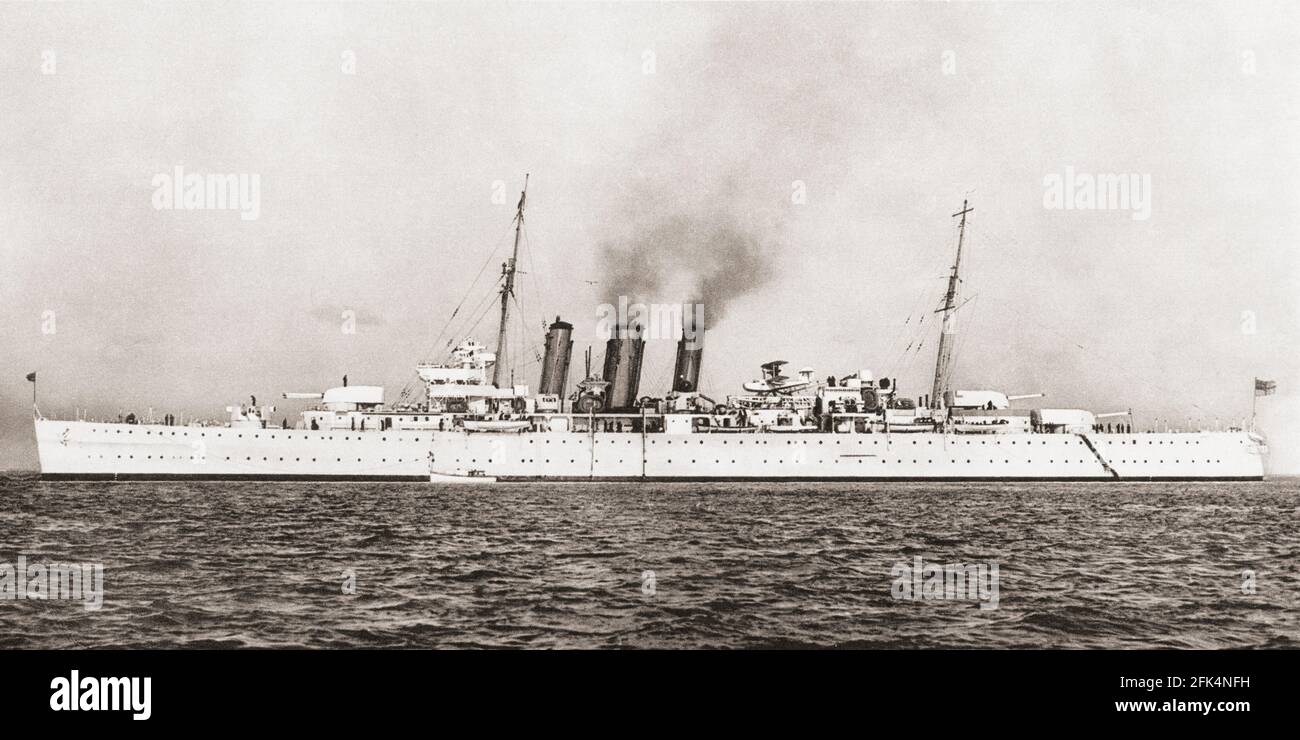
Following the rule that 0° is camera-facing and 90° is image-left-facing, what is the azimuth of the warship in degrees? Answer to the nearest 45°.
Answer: approximately 90°
